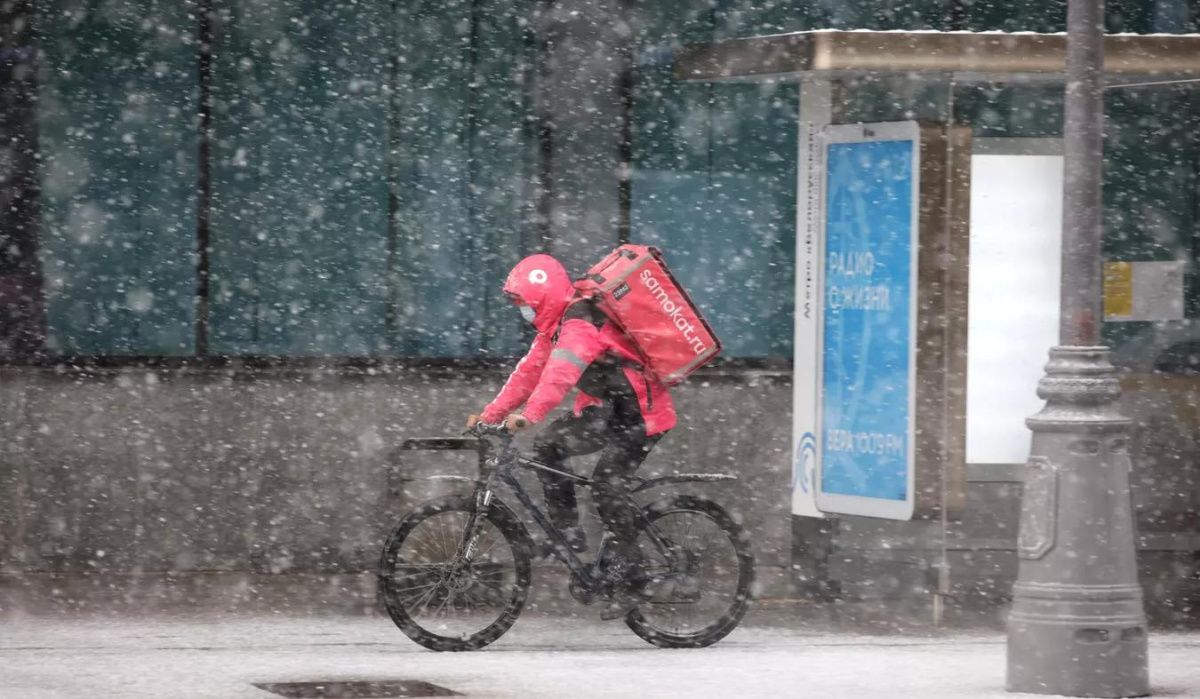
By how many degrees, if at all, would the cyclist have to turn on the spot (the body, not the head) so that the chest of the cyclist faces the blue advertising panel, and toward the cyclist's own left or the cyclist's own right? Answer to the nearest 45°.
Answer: approximately 135° to the cyclist's own right

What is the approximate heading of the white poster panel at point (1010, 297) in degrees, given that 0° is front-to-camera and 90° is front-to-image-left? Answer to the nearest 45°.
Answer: approximately 0°

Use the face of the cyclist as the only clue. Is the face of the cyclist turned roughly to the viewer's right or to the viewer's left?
to the viewer's left

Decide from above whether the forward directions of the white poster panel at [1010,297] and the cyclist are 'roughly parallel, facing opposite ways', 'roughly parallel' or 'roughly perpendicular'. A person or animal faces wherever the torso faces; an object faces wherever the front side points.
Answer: roughly perpendicular

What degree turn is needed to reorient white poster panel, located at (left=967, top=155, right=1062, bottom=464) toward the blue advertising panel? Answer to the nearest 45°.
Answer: approximately 45° to its right

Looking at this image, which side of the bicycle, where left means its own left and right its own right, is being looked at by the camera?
left

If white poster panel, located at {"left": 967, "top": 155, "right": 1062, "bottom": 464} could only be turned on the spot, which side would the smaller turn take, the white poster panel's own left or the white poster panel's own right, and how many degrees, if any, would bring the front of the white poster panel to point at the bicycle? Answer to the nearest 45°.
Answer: approximately 45° to the white poster panel's own right

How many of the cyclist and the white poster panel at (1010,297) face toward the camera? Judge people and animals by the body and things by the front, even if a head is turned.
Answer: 1

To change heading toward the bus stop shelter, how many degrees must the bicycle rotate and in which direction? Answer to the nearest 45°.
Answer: approximately 135° to its right

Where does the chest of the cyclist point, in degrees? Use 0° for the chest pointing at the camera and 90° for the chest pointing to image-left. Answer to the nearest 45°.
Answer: approximately 90°

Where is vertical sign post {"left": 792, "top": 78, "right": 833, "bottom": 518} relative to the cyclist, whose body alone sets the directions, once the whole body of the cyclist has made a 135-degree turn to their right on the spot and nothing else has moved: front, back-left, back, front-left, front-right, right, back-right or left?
front

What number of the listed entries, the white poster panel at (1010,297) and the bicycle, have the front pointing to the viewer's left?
1

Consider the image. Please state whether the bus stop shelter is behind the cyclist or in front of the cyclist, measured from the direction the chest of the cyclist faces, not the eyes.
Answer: behind
